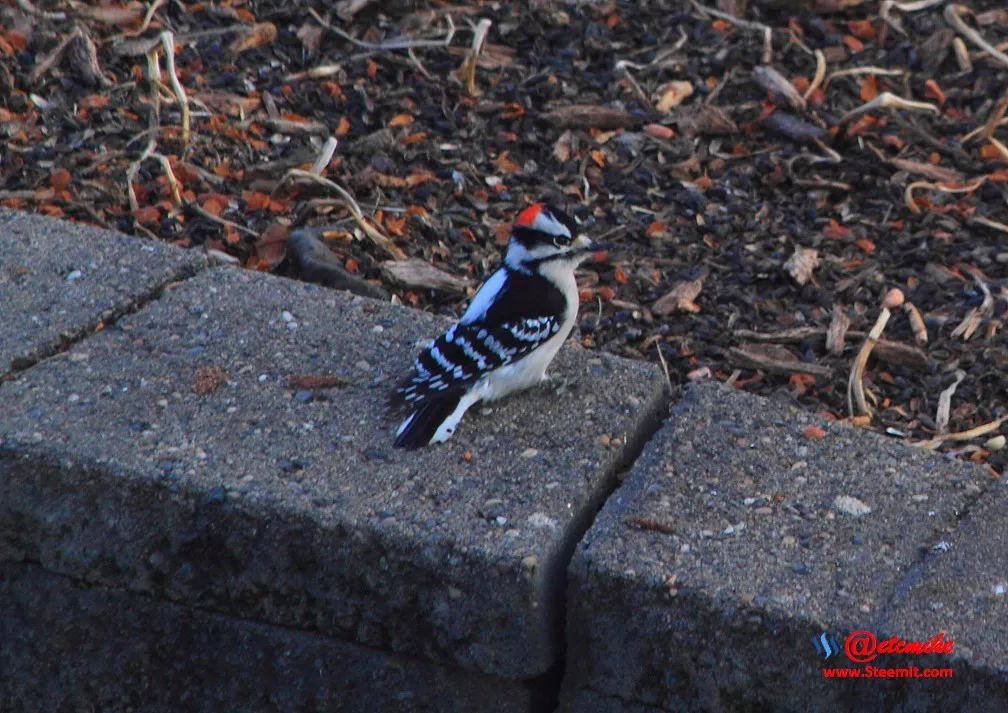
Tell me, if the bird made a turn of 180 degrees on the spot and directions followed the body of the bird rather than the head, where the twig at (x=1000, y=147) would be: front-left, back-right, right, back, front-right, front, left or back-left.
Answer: back-right

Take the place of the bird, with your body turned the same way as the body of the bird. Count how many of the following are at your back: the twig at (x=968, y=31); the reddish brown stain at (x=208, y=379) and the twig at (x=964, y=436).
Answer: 1

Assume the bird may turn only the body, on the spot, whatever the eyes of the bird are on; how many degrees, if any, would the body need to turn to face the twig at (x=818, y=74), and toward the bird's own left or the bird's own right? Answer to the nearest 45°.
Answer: approximately 45° to the bird's own left

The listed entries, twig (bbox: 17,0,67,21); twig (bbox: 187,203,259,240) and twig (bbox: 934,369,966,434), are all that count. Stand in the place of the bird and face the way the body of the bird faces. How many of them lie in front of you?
1

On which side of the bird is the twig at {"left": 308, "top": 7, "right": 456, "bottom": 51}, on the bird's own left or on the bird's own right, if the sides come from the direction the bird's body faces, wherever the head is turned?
on the bird's own left

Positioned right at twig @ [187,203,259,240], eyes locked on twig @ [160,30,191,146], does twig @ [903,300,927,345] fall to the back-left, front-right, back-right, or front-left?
back-right

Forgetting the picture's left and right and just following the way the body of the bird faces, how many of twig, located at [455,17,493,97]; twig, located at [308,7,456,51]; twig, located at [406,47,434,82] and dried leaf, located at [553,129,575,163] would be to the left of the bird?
4

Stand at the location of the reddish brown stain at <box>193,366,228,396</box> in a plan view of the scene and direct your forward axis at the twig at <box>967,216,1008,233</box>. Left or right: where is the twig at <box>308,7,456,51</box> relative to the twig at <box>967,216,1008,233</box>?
left

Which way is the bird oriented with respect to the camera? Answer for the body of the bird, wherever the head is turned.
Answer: to the viewer's right

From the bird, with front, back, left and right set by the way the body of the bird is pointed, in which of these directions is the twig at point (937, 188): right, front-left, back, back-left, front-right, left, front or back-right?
front-left

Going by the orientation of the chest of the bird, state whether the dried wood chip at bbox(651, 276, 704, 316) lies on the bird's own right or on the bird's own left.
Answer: on the bird's own left

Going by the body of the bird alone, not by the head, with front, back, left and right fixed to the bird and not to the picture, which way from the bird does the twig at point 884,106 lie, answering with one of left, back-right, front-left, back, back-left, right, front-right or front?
front-left
